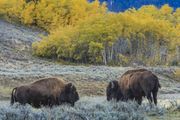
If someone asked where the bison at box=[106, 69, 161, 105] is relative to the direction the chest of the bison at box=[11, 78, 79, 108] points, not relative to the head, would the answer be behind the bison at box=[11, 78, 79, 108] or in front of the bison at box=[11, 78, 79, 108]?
in front

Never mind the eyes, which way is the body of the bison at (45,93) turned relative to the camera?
to the viewer's right
